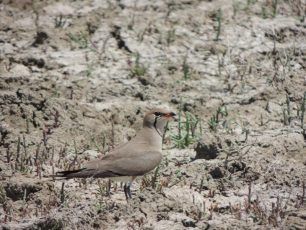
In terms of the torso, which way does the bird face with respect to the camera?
to the viewer's right

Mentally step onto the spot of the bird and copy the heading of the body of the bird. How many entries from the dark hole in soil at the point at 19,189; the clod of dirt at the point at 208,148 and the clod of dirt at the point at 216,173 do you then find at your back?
1

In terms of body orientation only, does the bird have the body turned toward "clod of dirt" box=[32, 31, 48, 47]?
no

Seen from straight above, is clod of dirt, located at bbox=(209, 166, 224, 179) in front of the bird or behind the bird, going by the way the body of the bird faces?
in front

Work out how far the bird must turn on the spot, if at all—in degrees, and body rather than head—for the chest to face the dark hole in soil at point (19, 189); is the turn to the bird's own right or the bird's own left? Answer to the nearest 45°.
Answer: approximately 180°

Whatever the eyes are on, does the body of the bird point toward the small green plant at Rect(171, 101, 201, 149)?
no

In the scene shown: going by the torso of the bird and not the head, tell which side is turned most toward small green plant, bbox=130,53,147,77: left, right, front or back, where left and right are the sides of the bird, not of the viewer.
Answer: left

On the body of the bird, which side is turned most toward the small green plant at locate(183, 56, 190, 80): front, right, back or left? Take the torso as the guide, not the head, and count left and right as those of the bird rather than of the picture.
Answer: left

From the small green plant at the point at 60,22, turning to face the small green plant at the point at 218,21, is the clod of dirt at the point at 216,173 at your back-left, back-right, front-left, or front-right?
front-right

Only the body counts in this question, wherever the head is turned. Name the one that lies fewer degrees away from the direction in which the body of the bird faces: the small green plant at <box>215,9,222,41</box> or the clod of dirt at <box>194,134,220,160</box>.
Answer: the clod of dirt

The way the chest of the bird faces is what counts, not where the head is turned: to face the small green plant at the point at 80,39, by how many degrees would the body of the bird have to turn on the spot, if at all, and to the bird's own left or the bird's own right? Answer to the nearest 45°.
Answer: approximately 90° to the bird's own left

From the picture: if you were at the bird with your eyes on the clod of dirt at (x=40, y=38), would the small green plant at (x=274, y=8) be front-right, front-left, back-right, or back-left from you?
front-right

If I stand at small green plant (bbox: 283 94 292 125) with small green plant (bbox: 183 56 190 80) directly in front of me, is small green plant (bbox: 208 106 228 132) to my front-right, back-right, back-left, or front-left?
front-left

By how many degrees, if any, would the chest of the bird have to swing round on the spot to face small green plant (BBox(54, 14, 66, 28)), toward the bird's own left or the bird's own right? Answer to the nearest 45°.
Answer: approximately 90° to the bird's own left

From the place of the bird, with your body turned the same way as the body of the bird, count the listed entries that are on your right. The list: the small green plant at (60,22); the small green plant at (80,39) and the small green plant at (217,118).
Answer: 0
